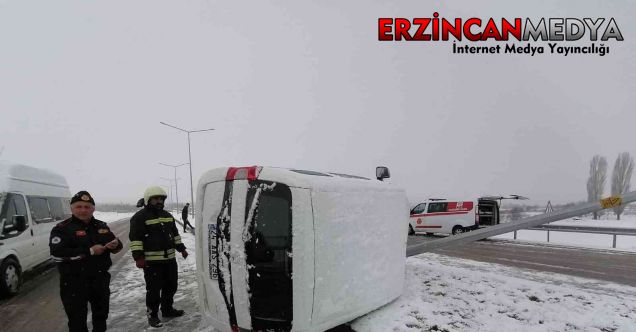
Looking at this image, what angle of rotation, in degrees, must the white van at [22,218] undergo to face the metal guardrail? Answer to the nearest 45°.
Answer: approximately 135° to its left

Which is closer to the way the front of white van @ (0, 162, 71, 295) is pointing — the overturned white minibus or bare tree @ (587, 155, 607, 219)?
the overturned white minibus

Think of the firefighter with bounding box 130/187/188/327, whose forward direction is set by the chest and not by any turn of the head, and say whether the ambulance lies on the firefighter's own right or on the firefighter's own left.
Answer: on the firefighter's own left

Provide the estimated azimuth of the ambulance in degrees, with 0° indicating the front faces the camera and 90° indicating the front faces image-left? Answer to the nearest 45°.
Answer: approximately 135°

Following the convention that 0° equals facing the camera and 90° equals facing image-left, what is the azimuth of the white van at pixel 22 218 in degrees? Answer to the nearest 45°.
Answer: approximately 45°

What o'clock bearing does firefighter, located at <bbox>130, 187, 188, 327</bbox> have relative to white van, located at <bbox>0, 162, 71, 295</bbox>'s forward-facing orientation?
The firefighter is roughly at 10 o'clock from the white van.
